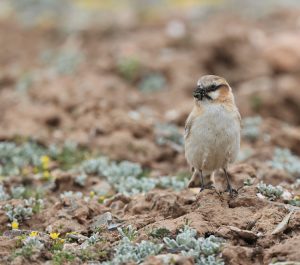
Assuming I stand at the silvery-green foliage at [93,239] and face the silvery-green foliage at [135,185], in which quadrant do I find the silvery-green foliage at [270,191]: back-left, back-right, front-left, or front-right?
front-right

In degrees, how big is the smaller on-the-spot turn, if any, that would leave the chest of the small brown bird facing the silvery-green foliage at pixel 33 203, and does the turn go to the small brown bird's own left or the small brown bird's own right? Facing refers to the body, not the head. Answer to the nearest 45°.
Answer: approximately 90° to the small brown bird's own right

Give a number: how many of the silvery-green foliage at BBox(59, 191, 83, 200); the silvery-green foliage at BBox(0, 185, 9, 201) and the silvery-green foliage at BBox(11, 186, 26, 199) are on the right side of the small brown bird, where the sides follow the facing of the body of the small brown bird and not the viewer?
3

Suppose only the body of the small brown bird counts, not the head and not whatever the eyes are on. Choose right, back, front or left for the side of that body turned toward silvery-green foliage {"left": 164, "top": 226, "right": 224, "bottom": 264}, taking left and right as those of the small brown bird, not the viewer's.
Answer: front

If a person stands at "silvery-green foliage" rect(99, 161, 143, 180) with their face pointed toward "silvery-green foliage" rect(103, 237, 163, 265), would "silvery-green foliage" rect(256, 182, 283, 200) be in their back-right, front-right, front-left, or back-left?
front-left

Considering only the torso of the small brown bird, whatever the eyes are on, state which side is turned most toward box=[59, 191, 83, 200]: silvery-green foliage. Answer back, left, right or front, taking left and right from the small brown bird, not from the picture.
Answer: right

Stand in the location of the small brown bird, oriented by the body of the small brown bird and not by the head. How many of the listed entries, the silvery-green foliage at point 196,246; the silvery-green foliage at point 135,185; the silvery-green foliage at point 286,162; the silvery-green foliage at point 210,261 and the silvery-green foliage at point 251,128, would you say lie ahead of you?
2

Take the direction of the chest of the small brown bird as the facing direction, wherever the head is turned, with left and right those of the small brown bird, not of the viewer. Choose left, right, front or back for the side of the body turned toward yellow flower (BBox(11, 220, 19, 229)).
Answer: right

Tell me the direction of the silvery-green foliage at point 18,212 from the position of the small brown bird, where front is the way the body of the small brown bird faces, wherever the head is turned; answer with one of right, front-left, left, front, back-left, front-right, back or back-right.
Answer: right

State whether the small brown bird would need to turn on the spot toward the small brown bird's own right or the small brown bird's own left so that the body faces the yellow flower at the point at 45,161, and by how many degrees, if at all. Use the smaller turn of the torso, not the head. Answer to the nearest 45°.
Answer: approximately 135° to the small brown bird's own right

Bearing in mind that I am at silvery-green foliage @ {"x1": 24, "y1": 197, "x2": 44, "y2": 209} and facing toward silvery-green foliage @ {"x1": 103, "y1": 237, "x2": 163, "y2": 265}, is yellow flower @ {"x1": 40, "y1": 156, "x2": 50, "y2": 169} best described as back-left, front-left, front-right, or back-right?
back-left

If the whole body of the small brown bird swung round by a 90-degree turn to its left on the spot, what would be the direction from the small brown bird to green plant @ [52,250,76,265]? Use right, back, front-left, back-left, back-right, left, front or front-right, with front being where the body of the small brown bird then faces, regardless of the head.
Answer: back-right

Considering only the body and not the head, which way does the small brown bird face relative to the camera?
toward the camera

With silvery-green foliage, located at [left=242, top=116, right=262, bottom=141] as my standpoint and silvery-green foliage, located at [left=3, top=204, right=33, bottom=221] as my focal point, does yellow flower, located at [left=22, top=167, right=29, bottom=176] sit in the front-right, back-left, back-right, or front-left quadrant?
front-right

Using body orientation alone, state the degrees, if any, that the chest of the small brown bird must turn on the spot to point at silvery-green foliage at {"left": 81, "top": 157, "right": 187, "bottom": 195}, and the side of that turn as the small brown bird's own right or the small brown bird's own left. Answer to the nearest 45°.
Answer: approximately 135° to the small brown bird's own right

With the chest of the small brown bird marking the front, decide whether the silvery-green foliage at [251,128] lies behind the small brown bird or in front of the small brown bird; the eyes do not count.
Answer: behind
